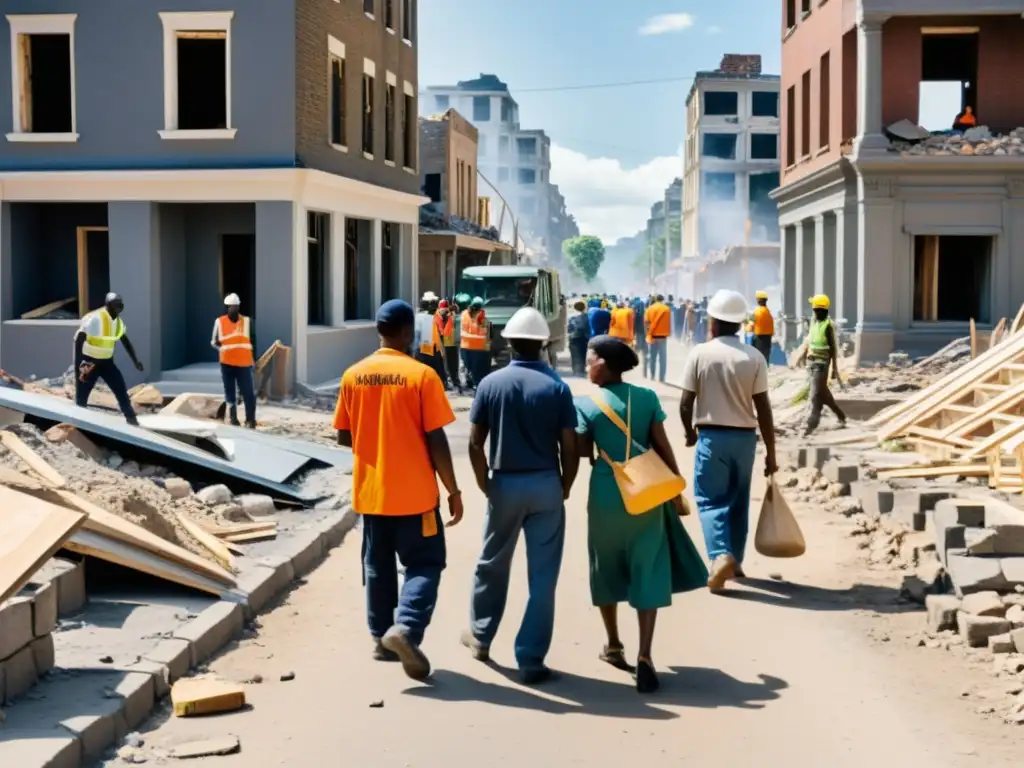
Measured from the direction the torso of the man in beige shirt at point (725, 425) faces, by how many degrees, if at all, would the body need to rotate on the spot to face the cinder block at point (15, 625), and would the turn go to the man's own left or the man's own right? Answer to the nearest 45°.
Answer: approximately 135° to the man's own left

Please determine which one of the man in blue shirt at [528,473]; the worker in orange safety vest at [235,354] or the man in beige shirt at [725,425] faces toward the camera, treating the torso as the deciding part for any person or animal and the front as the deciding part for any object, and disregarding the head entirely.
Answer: the worker in orange safety vest

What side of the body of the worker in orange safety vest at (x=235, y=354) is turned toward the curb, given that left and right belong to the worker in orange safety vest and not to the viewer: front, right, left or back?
front

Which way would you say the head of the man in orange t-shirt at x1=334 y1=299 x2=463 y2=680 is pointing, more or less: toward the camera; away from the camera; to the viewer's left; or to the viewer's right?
away from the camera

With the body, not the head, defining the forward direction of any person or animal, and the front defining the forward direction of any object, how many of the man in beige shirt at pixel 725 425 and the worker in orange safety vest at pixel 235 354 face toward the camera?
1

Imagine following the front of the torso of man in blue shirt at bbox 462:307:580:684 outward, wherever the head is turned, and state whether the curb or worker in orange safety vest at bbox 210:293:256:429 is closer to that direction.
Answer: the worker in orange safety vest

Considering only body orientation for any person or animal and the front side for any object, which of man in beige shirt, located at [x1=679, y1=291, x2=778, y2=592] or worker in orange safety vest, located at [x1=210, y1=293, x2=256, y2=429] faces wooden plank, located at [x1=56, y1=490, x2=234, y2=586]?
the worker in orange safety vest

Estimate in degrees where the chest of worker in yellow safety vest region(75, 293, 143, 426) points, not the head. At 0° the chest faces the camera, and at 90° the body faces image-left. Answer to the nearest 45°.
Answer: approximately 315°

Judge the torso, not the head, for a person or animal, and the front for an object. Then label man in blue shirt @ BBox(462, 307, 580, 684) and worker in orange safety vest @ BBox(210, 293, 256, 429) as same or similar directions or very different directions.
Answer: very different directions

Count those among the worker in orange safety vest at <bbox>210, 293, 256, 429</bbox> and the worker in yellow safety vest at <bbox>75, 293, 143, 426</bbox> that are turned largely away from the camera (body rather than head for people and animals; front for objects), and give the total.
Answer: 0

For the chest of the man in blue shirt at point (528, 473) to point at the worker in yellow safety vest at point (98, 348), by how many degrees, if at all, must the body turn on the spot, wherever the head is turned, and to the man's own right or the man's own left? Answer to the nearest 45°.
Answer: approximately 45° to the man's own left

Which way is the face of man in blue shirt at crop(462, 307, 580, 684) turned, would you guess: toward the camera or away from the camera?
away from the camera

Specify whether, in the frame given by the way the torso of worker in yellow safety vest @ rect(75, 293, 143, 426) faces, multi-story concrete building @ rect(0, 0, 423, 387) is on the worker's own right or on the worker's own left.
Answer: on the worker's own left

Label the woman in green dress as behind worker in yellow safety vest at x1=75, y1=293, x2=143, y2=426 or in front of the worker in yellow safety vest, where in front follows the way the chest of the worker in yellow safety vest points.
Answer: in front

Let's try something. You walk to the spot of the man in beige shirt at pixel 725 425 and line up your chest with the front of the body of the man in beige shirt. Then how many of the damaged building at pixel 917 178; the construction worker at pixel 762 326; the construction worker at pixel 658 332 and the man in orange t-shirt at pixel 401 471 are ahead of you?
3

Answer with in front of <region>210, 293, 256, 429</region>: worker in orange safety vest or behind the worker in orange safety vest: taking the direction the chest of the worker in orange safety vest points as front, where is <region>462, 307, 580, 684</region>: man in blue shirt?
in front

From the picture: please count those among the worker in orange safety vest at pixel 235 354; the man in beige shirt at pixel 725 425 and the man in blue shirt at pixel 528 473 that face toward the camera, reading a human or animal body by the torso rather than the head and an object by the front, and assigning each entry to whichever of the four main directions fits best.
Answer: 1

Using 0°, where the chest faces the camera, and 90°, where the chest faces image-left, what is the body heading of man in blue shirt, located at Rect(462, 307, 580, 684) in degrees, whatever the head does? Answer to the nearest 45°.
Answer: approximately 180°

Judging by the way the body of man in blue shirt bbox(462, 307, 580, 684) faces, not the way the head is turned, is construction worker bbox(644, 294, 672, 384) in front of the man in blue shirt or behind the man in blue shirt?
in front
